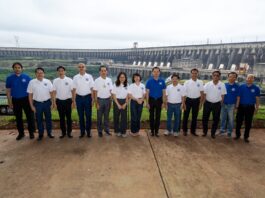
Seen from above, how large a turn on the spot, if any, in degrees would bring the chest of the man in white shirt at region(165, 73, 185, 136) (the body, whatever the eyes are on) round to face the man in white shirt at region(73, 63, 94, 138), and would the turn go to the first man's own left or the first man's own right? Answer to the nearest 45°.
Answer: approximately 90° to the first man's own right

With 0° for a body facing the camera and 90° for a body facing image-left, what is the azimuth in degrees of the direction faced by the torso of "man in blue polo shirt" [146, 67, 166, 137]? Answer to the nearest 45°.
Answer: approximately 0°

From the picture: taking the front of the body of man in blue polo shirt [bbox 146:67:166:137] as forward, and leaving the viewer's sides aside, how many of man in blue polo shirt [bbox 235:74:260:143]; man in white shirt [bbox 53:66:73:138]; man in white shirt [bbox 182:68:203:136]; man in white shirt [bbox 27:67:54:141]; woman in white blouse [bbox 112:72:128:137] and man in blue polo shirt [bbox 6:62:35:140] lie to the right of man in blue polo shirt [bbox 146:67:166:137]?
4

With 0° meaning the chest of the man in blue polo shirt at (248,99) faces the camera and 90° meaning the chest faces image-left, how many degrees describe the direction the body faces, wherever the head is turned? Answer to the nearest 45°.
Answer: approximately 0°

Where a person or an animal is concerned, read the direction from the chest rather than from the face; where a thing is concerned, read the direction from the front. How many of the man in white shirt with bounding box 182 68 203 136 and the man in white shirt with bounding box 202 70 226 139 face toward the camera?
2

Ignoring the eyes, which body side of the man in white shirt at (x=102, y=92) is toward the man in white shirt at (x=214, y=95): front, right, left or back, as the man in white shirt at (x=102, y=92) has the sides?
left
